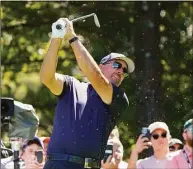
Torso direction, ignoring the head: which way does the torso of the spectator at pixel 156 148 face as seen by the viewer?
toward the camera

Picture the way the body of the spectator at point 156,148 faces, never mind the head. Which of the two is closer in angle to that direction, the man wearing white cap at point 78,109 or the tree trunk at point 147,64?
the man wearing white cap

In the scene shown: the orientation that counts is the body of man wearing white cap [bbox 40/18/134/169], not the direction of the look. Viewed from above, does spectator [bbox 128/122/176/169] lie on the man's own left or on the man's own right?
on the man's own left

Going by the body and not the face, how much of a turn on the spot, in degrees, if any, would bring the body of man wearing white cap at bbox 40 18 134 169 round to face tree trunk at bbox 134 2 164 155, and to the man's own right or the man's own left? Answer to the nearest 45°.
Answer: approximately 135° to the man's own left

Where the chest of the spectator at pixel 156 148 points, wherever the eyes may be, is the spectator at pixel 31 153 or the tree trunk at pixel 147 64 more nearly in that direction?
the spectator

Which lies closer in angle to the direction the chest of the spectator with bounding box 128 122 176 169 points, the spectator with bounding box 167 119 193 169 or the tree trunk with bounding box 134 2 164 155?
the spectator

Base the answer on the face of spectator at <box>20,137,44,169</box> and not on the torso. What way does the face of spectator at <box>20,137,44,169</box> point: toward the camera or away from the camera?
toward the camera

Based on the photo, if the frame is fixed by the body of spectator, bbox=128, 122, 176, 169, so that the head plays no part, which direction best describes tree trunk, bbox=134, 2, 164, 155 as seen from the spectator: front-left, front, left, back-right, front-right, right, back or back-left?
back

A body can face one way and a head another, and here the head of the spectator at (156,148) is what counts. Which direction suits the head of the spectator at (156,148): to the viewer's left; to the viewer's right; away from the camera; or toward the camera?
toward the camera

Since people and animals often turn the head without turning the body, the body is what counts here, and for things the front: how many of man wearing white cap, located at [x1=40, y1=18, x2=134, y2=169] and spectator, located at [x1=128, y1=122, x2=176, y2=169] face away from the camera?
0

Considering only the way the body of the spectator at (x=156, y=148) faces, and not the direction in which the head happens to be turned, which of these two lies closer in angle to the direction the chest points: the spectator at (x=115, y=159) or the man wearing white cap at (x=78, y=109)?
the man wearing white cap
